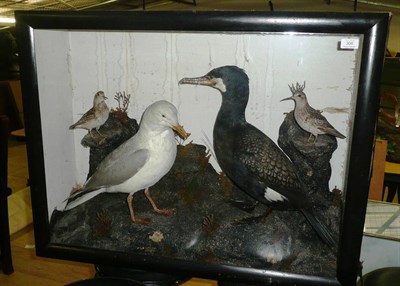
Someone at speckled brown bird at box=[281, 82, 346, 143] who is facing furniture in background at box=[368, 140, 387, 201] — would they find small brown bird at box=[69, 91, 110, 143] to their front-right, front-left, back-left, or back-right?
back-left

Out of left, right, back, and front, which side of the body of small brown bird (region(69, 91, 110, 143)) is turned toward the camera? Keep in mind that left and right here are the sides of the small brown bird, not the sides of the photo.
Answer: right

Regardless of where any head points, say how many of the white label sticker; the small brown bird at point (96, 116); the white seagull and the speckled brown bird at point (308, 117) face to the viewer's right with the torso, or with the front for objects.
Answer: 2

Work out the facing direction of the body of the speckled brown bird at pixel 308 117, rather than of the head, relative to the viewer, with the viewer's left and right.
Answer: facing to the left of the viewer

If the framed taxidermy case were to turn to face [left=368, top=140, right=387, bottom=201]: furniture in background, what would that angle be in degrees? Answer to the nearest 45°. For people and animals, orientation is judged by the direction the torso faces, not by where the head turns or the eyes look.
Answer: approximately 135° to its left

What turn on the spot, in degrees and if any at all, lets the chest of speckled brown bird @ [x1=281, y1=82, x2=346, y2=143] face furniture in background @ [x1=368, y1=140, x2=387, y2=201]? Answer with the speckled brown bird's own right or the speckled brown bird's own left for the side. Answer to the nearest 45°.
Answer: approximately 90° to the speckled brown bird's own right

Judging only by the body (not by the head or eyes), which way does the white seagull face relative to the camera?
to the viewer's right

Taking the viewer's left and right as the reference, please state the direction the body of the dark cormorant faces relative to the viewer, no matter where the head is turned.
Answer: facing to the left of the viewer

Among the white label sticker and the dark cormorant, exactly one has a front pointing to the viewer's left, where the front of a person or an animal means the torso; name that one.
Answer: the dark cormorant

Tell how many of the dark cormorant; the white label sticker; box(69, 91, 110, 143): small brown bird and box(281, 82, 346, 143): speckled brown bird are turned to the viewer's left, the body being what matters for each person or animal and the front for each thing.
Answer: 2

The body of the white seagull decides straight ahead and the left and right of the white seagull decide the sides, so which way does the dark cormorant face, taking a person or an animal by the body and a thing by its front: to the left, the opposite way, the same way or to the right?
the opposite way
